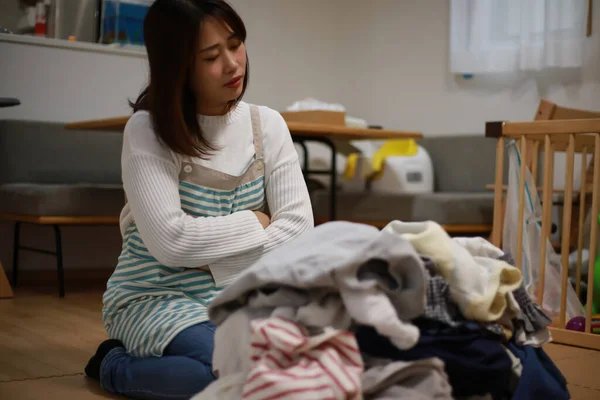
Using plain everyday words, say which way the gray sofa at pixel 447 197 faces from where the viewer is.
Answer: facing the viewer

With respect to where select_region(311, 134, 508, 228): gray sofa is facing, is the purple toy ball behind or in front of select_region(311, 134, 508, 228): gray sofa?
in front

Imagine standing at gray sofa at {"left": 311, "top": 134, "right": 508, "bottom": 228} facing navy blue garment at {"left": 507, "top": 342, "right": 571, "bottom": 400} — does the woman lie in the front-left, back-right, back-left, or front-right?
front-right

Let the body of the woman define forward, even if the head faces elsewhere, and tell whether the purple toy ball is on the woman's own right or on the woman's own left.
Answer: on the woman's own left

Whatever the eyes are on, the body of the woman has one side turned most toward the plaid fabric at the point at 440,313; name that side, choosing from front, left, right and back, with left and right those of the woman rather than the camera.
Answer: front

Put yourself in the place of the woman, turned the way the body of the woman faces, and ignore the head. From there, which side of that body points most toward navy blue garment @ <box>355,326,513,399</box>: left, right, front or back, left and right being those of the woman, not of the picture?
front

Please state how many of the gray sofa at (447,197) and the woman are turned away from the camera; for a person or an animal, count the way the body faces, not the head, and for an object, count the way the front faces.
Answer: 0

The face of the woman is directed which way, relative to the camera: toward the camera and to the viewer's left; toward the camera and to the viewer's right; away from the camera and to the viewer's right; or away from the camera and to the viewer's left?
toward the camera and to the viewer's right

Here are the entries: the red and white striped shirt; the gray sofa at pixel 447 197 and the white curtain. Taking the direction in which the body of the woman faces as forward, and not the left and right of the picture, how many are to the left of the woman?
2

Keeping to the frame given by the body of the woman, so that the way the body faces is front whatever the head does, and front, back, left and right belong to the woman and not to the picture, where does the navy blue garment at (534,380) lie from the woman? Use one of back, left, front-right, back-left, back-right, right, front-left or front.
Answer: front

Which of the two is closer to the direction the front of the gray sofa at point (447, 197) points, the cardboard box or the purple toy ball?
the purple toy ball

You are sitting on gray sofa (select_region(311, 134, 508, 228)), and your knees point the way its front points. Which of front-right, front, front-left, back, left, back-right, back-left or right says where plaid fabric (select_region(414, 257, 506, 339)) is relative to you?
front

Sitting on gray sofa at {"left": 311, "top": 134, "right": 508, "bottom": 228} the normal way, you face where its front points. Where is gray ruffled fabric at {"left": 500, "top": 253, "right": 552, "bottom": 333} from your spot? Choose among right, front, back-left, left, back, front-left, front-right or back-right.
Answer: front

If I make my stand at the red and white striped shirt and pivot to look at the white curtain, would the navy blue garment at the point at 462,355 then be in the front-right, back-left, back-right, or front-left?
front-right
